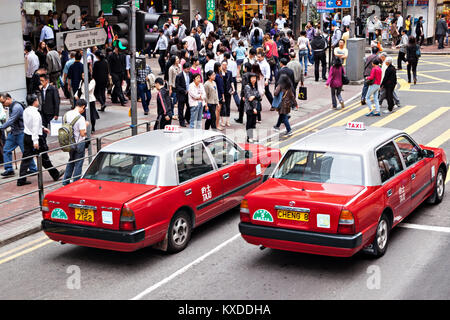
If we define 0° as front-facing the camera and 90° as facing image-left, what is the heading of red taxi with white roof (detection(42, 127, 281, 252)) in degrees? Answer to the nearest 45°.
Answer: approximately 225°

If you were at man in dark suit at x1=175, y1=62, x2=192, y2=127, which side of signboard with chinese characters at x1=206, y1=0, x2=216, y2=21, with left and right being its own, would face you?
front

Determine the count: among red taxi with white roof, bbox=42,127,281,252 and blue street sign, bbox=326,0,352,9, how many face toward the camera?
1

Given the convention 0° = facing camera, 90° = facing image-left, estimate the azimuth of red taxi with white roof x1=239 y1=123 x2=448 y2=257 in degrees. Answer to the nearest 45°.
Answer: approximately 225°

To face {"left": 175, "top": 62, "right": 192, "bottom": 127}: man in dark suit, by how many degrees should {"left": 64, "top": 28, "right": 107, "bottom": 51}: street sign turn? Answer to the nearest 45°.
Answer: approximately 135° to its left

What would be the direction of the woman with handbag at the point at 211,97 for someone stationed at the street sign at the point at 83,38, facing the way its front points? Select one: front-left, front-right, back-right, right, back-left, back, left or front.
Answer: back-left

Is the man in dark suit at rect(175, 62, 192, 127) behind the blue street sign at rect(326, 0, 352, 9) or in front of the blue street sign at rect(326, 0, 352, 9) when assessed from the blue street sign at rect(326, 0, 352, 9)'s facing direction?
in front
